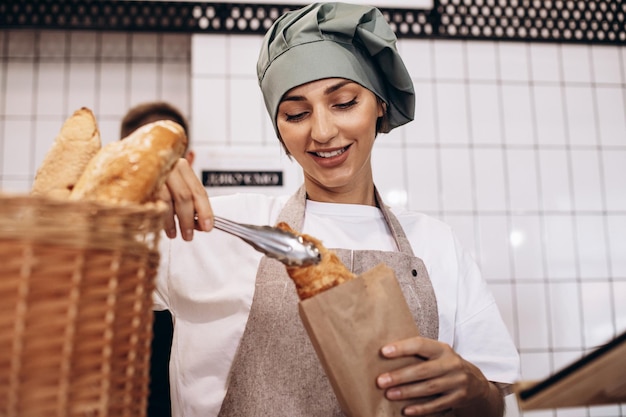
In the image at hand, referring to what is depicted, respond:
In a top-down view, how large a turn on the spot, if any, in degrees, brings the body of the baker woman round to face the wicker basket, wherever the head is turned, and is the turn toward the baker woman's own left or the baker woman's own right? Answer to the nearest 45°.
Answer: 0° — they already face it

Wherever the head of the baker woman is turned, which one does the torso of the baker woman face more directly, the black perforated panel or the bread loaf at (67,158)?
the bread loaf

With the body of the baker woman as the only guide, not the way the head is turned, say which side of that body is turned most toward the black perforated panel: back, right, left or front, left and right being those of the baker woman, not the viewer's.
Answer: back

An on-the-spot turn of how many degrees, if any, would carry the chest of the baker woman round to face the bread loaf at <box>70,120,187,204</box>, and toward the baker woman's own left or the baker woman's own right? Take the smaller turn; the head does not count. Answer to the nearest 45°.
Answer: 0° — they already face it

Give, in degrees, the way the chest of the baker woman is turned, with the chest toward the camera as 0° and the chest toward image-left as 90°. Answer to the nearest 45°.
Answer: approximately 0°
